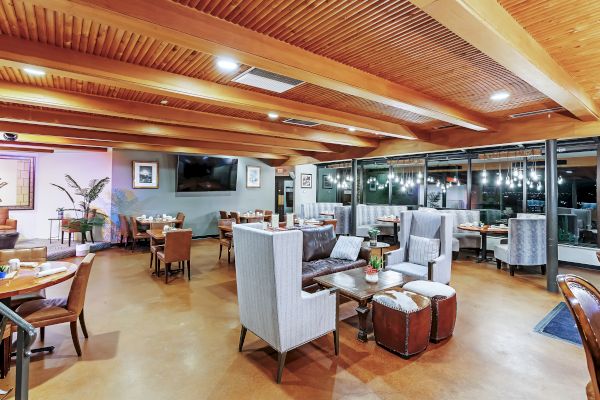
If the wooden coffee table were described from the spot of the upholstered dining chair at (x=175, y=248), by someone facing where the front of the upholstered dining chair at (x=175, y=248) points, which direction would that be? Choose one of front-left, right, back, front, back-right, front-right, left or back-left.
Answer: back

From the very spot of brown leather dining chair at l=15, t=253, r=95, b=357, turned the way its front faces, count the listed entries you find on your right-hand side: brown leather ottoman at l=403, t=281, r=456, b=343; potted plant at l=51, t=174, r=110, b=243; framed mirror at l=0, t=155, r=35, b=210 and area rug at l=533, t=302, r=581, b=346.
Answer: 2

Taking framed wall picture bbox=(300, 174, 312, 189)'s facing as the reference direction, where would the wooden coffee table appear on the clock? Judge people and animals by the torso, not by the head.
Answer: The wooden coffee table is roughly at 12 o'clock from the framed wall picture.

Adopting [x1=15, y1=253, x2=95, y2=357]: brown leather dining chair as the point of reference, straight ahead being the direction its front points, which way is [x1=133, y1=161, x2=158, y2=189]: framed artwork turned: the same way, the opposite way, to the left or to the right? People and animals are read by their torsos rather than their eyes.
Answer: to the left

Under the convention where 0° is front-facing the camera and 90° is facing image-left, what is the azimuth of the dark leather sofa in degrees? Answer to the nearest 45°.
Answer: approximately 315°

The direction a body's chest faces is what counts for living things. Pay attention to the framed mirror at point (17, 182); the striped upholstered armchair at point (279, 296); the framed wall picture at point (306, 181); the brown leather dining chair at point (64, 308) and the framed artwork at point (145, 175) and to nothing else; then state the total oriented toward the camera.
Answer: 3

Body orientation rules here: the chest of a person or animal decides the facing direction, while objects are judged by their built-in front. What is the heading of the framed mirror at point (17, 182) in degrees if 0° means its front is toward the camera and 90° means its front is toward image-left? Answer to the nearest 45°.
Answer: approximately 0°

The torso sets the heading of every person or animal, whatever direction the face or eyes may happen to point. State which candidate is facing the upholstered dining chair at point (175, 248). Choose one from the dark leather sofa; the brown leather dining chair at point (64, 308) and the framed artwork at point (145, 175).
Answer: the framed artwork

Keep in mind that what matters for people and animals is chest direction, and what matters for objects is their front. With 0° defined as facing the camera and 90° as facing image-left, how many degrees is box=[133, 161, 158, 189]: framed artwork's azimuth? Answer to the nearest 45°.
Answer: approximately 0°

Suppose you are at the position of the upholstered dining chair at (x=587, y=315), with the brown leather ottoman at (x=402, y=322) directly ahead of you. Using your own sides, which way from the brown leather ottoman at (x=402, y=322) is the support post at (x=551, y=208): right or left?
right

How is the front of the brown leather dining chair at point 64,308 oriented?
to the viewer's left

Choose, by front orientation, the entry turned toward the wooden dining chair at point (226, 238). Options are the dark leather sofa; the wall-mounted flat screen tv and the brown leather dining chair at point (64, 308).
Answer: the wall-mounted flat screen tv
